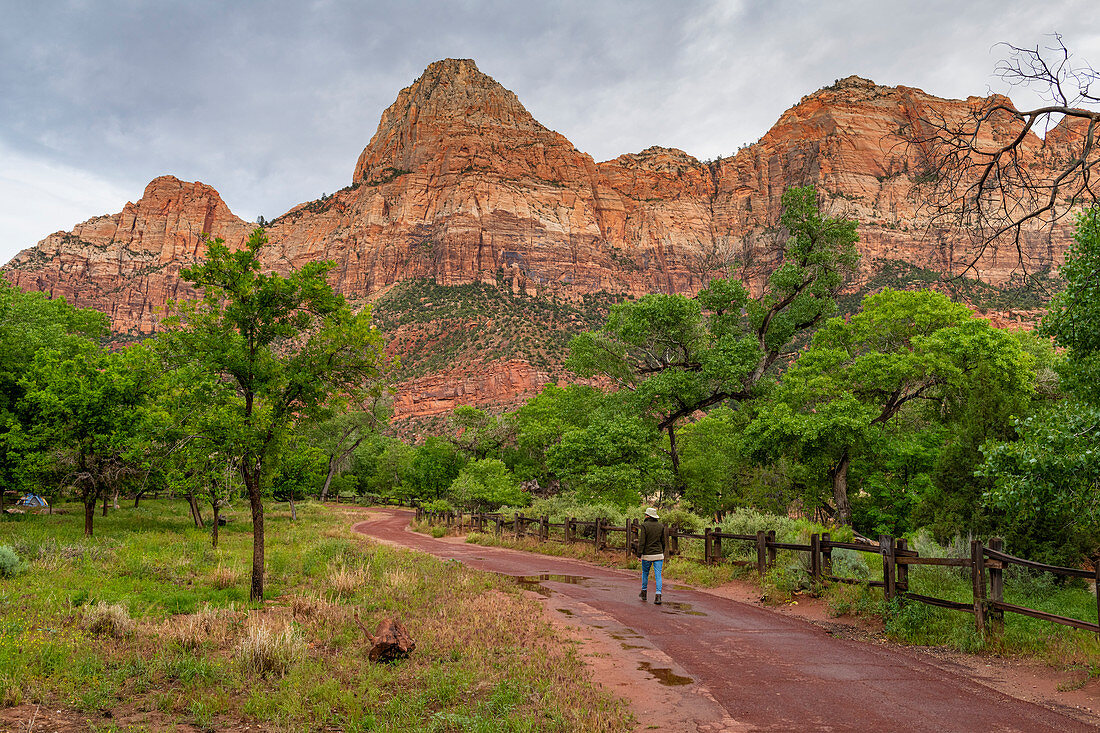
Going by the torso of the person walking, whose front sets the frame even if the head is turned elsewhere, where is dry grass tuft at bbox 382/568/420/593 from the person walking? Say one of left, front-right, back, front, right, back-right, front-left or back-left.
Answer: left

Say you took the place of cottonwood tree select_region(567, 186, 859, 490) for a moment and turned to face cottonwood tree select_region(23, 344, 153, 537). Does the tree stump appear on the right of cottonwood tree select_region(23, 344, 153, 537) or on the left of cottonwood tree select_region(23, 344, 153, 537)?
left

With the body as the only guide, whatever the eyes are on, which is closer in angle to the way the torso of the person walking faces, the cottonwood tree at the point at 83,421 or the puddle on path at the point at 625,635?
the cottonwood tree

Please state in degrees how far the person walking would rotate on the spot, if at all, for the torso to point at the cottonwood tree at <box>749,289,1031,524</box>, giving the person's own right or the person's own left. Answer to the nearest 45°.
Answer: approximately 45° to the person's own right

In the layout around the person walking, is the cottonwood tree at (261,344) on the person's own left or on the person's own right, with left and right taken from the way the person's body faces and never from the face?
on the person's own left

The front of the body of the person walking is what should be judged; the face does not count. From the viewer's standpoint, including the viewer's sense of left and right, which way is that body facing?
facing away from the viewer

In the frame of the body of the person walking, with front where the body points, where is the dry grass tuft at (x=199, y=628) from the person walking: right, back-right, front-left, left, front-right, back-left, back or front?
back-left

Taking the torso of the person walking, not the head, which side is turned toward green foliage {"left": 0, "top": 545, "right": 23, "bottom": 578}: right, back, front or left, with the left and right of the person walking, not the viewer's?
left

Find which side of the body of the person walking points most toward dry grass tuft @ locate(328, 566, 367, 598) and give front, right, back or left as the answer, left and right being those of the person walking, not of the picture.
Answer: left

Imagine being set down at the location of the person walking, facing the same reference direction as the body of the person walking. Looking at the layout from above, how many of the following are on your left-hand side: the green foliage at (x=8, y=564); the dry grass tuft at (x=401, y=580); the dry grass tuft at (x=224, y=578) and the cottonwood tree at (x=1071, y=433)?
3

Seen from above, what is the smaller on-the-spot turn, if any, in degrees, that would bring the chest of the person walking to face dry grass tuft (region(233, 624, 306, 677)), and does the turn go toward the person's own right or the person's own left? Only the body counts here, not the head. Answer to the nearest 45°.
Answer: approximately 135° to the person's own left

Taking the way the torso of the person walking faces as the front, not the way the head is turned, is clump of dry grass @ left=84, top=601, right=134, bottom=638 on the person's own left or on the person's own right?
on the person's own left

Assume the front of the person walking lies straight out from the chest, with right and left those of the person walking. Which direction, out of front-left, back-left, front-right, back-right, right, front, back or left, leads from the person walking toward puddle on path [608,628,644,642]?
back
